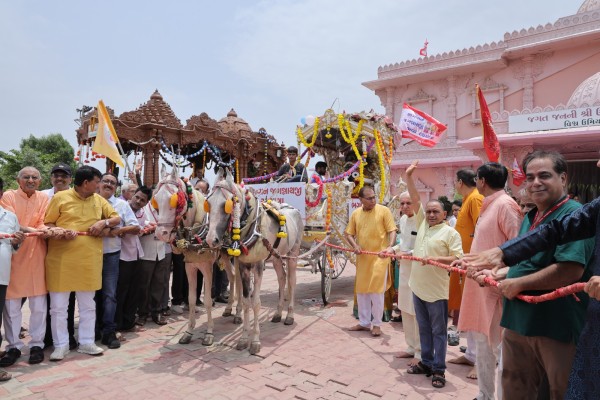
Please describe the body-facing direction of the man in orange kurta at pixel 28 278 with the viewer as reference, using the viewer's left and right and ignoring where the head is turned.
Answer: facing the viewer

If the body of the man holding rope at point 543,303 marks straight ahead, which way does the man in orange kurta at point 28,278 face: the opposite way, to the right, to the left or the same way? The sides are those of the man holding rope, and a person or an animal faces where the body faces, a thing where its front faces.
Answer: to the left

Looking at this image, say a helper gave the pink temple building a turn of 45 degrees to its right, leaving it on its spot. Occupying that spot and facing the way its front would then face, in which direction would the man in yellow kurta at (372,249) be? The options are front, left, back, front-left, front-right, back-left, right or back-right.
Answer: left

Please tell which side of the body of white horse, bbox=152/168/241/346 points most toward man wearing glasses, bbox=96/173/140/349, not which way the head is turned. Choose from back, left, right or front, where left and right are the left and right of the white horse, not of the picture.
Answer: right

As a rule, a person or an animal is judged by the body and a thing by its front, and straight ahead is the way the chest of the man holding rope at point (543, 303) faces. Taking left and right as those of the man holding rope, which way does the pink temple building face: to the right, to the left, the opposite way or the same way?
the same way

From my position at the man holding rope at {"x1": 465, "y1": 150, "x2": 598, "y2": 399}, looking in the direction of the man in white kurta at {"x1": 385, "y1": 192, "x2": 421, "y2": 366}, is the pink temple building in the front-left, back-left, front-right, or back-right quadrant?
front-right

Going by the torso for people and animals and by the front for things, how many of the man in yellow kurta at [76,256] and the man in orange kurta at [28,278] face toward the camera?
2

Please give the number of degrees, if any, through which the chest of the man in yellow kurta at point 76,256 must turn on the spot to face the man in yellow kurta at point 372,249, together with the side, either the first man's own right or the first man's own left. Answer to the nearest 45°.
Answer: approximately 90° to the first man's own left

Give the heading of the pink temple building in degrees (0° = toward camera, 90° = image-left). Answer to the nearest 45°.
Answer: approximately 45°

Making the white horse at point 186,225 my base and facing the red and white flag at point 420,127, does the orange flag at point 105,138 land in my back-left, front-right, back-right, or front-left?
back-left

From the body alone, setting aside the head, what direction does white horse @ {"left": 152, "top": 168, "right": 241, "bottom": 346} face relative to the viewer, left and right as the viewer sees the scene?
facing the viewer and to the left of the viewer

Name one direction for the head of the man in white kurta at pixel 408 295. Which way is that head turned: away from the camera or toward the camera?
toward the camera

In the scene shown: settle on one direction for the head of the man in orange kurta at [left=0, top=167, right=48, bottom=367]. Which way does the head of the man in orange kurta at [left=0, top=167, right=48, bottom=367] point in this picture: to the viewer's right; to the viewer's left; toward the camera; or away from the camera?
toward the camera

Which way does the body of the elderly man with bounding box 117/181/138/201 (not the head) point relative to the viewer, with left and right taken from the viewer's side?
facing the viewer and to the right of the viewer

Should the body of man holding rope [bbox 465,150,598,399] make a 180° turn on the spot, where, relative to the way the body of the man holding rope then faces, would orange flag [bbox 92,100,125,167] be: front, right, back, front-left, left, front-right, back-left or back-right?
back-left

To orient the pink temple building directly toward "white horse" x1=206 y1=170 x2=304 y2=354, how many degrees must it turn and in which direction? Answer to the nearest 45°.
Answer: approximately 45° to its left
